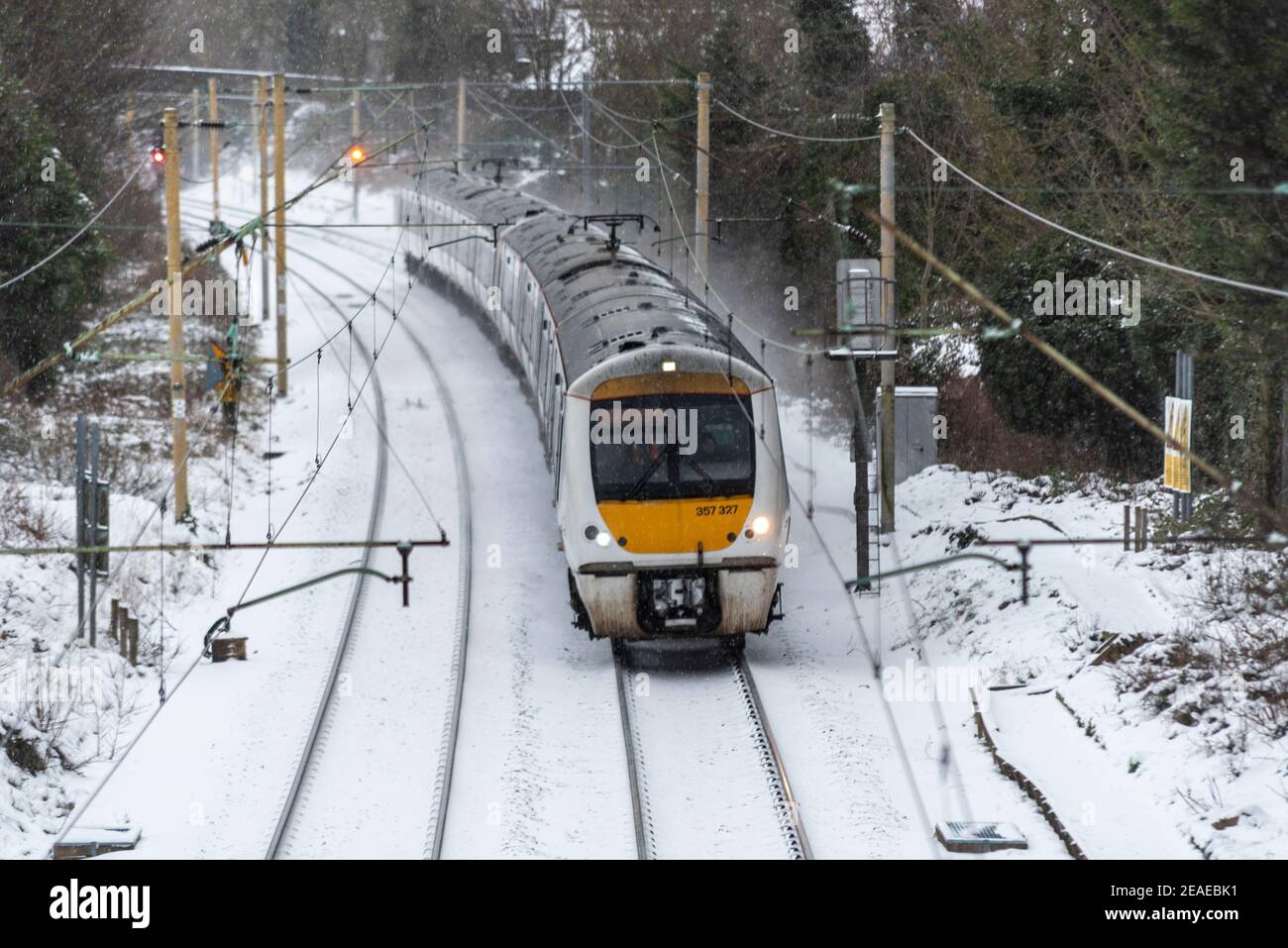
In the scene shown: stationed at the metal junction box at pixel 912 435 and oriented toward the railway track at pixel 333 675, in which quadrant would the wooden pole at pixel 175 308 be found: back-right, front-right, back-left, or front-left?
front-right

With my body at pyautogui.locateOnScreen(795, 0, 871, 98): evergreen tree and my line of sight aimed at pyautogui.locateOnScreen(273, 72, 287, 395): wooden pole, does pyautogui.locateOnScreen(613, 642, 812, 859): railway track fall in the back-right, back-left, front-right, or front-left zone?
front-left

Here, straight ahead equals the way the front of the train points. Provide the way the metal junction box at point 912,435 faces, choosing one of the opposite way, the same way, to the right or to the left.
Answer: the same way

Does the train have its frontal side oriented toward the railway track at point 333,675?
no

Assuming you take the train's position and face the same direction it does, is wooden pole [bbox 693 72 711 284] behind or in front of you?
behind

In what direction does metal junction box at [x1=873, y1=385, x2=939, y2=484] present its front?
toward the camera

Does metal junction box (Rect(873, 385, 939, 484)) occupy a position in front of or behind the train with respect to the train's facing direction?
behind

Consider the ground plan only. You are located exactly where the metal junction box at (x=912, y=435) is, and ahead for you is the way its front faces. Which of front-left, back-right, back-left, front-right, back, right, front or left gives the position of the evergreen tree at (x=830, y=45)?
back

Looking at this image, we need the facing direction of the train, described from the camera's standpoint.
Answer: facing the viewer

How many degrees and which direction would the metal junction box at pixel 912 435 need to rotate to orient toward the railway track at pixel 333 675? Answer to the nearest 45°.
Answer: approximately 45° to its right

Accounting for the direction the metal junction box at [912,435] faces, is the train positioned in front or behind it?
in front

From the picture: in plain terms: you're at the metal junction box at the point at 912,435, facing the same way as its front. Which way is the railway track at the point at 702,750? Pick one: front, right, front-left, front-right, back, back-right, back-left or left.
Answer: front
